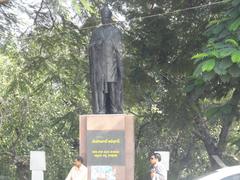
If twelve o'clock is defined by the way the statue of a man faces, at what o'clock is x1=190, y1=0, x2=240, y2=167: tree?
The tree is roughly at 9 o'clock from the statue of a man.

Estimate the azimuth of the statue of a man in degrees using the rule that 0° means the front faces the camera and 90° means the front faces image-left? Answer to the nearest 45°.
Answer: approximately 0°
